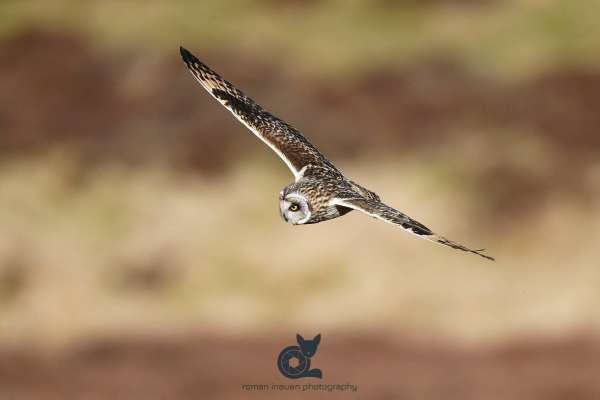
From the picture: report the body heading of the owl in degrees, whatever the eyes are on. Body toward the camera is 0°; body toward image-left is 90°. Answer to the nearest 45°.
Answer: approximately 45°
